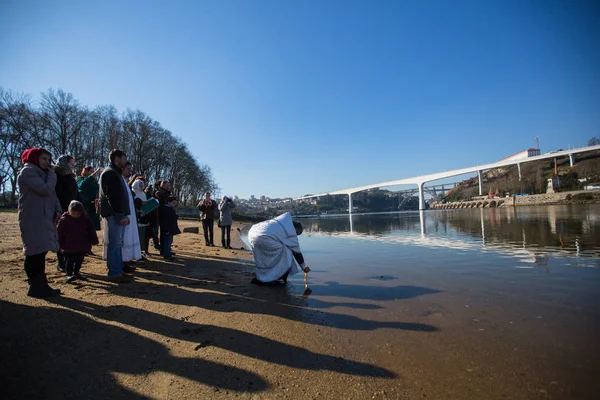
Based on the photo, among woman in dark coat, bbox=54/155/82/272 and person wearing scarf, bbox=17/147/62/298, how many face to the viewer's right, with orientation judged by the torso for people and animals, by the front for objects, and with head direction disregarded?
2

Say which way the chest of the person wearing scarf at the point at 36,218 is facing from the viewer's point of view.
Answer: to the viewer's right

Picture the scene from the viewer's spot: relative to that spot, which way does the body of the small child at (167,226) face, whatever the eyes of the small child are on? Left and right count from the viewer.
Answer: facing to the right of the viewer

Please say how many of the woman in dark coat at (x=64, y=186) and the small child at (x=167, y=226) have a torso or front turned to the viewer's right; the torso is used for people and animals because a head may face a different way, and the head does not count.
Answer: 2

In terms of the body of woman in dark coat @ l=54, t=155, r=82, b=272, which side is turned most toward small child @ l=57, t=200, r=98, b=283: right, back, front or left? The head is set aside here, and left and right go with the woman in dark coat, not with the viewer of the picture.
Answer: right

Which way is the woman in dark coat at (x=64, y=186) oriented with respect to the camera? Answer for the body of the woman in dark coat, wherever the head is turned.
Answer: to the viewer's right

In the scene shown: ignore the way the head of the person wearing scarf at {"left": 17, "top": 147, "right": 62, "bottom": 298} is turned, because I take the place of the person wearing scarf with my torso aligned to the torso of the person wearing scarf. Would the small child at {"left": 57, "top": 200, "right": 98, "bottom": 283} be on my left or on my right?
on my left
